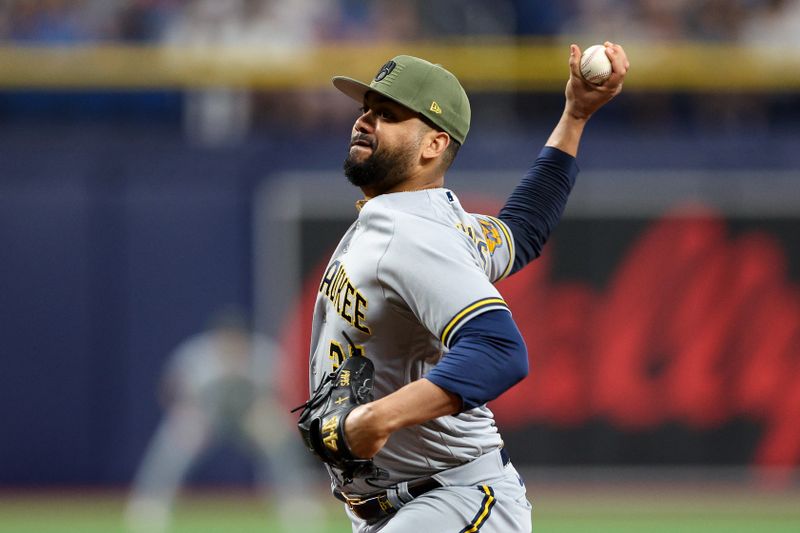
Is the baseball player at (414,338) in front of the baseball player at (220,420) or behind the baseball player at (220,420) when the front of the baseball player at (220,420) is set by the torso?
in front

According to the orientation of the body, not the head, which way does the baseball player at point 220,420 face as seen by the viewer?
toward the camera

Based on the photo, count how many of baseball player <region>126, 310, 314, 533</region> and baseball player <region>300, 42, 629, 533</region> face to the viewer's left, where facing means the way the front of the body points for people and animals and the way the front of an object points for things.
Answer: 1

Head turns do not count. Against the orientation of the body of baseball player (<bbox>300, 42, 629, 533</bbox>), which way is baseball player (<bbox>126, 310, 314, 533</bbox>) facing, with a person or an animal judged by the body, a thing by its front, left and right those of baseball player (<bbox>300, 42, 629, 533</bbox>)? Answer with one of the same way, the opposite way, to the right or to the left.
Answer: to the left

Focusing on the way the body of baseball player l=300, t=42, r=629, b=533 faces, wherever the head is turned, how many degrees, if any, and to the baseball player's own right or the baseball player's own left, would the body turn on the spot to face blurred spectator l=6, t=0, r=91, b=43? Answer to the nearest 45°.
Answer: approximately 45° to the baseball player's own right

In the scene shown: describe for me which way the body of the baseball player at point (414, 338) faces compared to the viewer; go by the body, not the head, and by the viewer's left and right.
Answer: facing to the left of the viewer

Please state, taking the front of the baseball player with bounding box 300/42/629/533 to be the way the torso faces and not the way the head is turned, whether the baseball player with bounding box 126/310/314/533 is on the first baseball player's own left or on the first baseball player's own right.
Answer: on the first baseball player's own right
